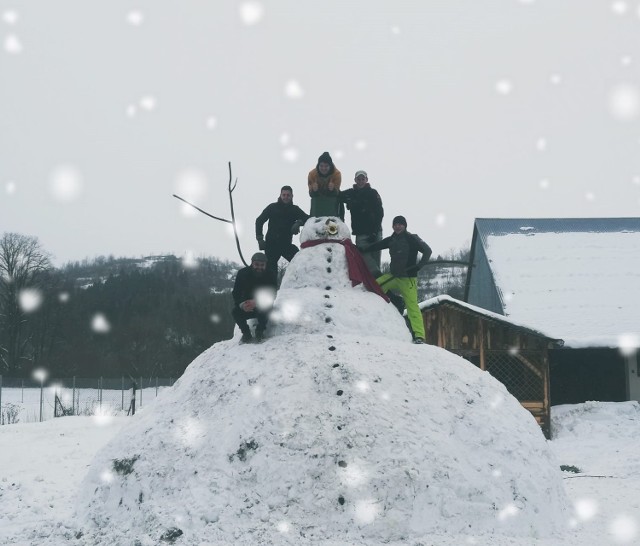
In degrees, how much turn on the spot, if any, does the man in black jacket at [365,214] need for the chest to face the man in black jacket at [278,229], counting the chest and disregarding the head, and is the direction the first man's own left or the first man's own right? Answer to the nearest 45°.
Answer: approximately 90° to the first man's own right

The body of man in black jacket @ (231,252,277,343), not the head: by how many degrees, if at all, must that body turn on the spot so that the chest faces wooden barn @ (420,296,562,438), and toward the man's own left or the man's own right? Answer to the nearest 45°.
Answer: approximately 135° to the man's own left

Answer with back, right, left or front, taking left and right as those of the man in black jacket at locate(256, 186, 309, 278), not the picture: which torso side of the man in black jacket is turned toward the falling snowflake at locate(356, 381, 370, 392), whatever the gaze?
front

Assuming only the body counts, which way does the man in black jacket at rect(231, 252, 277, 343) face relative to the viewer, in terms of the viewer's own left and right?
facing the viewer

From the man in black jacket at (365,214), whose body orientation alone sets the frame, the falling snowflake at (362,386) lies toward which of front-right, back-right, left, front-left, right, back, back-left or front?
front

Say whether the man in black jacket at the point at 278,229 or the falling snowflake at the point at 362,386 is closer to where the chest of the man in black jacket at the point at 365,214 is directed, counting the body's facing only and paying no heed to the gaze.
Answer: the falling snowflake

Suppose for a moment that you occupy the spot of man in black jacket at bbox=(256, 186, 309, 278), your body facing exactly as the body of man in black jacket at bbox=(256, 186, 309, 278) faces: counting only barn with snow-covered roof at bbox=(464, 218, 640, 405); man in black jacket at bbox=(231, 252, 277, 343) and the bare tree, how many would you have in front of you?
1

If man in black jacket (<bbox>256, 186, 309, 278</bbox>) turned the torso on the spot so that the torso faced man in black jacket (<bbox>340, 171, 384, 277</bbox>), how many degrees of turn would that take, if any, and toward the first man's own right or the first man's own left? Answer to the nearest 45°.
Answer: approximately 90° to the first man's own left

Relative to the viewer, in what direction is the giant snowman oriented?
toward the camera
